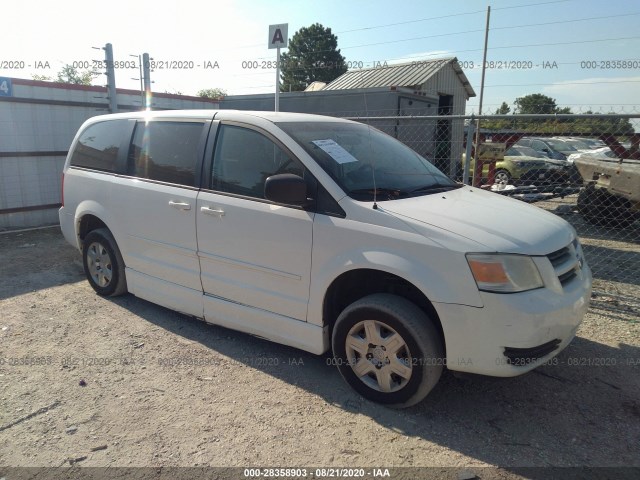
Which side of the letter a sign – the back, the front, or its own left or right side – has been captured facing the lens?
front

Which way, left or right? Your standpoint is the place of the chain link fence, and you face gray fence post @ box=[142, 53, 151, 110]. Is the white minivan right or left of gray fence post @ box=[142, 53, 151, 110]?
left

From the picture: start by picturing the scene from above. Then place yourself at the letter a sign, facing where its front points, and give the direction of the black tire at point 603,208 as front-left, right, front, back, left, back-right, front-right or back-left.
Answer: left

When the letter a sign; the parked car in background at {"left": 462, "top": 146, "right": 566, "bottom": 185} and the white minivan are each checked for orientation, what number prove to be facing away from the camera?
0

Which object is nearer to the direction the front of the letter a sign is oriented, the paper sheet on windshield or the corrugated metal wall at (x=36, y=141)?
the paper sheet on windshield

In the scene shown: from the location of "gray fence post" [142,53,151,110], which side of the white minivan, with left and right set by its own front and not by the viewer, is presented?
back

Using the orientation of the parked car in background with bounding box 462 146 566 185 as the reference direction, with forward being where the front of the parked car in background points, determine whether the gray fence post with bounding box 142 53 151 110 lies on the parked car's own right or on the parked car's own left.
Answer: on the parked car's own right

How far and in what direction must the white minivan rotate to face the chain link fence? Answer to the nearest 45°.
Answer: approximately 90° to its left

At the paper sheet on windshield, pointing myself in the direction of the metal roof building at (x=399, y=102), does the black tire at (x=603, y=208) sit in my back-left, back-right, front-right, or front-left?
front-right

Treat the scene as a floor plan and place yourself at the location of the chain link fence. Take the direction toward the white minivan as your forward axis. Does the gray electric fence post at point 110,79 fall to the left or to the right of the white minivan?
right

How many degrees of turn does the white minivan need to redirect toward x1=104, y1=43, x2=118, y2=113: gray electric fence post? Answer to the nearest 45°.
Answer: approximately 180°

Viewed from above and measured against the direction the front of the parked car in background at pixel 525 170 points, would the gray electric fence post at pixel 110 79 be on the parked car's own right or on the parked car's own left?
on the parked car's own right

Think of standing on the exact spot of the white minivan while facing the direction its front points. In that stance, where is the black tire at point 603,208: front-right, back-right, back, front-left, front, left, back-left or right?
left

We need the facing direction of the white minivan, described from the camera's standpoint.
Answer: facing the viewer and to the right of the viewer
